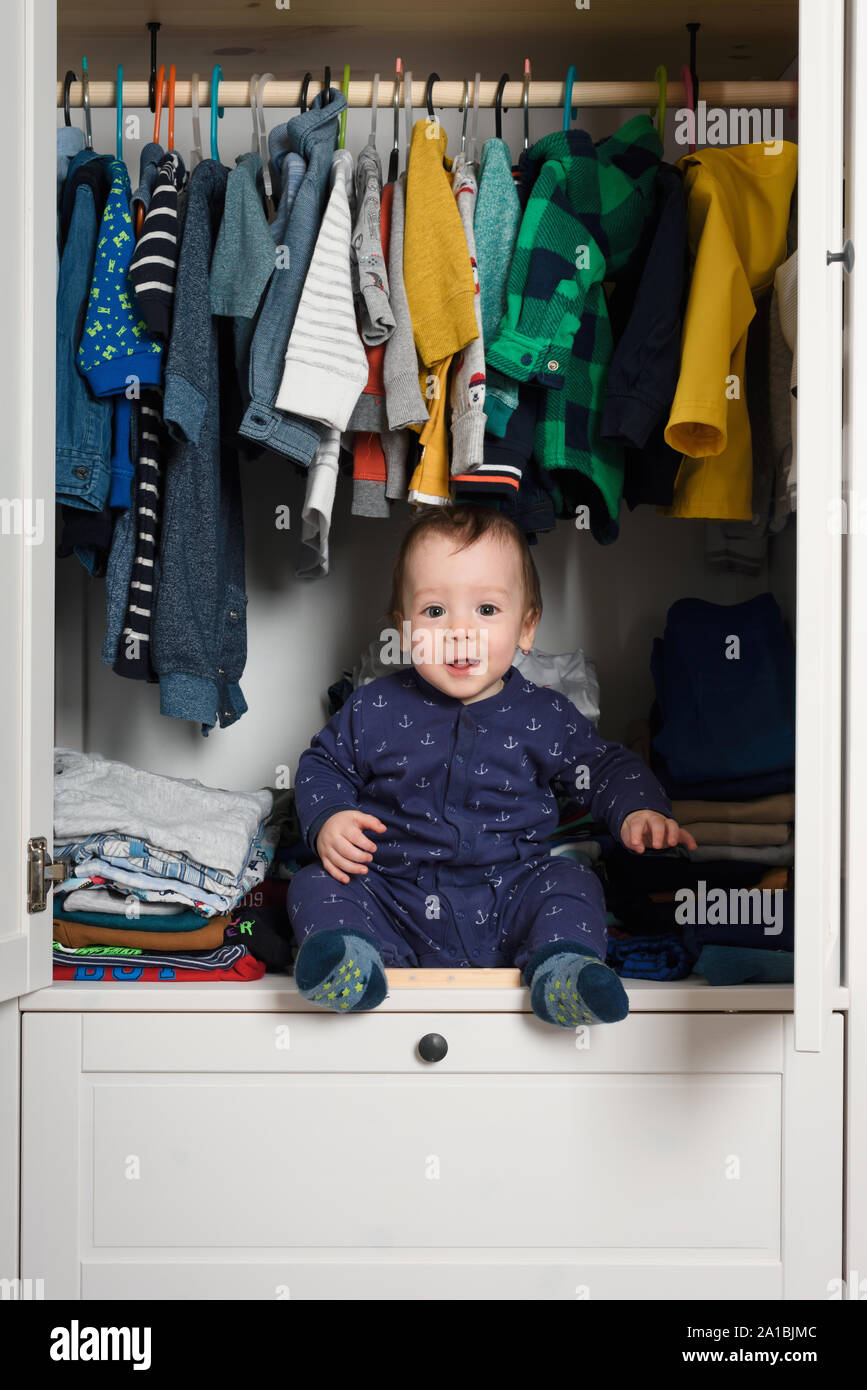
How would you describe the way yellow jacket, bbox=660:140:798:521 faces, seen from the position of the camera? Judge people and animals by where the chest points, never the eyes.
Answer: facing to the left of the viewer

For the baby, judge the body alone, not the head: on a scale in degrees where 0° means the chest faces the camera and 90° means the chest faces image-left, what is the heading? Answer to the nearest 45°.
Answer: approximately 0°

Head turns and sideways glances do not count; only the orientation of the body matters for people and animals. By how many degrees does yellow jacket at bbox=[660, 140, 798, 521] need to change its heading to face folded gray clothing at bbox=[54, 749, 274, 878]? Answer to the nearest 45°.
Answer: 0° — it already faces it

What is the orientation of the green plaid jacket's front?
to the viewer's left

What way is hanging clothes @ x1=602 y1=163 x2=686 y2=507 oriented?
to the viewer's left
